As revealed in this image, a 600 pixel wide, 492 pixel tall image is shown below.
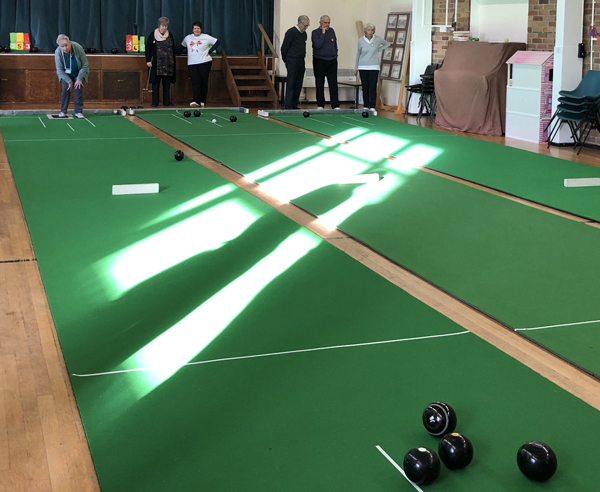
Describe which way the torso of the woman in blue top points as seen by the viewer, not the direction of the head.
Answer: toward the camera

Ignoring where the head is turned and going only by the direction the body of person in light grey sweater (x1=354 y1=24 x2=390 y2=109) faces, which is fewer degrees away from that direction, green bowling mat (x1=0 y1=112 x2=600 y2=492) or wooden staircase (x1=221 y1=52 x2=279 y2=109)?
the green bowling mat

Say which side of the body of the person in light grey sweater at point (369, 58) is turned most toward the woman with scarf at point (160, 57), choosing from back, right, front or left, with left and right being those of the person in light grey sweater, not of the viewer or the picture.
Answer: right

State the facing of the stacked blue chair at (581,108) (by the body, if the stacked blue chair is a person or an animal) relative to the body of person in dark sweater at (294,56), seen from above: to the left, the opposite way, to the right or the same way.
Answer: to the right

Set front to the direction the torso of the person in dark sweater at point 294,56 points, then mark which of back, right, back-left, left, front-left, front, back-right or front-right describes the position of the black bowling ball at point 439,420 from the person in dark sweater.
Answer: front-right

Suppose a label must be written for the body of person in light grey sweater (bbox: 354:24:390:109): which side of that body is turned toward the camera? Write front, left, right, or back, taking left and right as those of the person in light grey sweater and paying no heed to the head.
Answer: front

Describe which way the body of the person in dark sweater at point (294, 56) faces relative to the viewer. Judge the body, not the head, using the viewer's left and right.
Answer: facing the viewer and to the right of the viewer

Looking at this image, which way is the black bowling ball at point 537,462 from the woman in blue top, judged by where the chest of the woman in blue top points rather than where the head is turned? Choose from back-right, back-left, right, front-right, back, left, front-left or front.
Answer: front

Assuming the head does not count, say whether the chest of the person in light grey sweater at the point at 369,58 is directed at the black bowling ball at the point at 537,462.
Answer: yes

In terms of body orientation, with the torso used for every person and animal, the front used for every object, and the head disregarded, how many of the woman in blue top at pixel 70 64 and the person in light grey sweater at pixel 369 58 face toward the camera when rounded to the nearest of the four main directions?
2

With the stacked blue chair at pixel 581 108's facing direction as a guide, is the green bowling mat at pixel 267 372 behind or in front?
in front

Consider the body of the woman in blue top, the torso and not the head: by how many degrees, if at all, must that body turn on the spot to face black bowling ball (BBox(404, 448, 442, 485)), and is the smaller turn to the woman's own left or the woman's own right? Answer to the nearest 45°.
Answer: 0° — they already face it

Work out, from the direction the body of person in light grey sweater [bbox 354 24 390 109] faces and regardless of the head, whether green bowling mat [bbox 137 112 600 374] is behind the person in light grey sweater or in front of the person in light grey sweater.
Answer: in front

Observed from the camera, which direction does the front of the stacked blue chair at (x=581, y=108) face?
facing the viewer and to the left of the viewer
